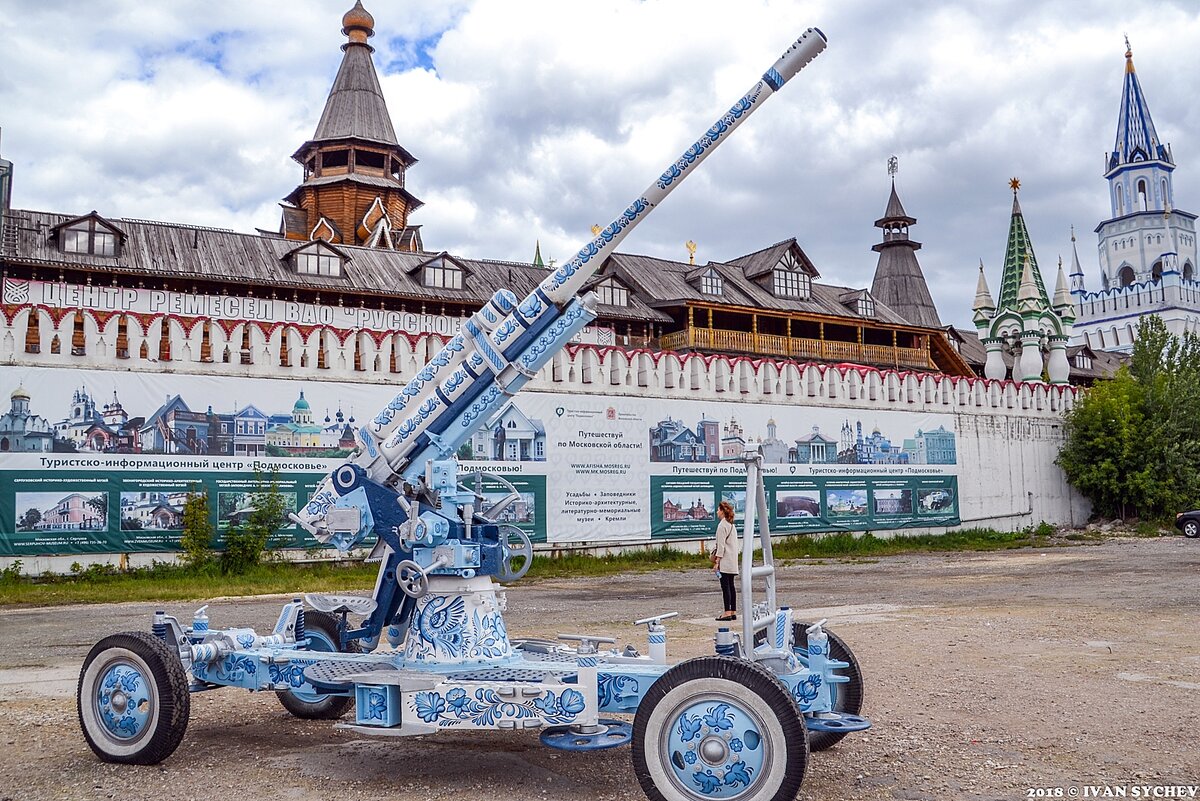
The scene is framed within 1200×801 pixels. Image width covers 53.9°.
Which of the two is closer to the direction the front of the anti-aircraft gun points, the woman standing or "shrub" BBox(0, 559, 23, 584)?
the woman standing

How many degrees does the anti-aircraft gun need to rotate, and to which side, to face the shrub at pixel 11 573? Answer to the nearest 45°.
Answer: approximately 135° to its left

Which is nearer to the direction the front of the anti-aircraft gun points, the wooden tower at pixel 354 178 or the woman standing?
the woman standing

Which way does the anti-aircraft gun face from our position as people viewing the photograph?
facing to the right of the viewer

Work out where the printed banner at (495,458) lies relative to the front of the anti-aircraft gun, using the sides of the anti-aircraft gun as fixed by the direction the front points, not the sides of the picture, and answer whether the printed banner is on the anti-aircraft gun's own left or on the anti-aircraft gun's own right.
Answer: on the anti-aircraft gun's own left

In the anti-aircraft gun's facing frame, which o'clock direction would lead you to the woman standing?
The woman standing is roughly at 10 o'clock from the anti-aircraft gun.

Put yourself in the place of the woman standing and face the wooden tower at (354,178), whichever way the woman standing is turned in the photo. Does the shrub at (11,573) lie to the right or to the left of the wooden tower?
left
